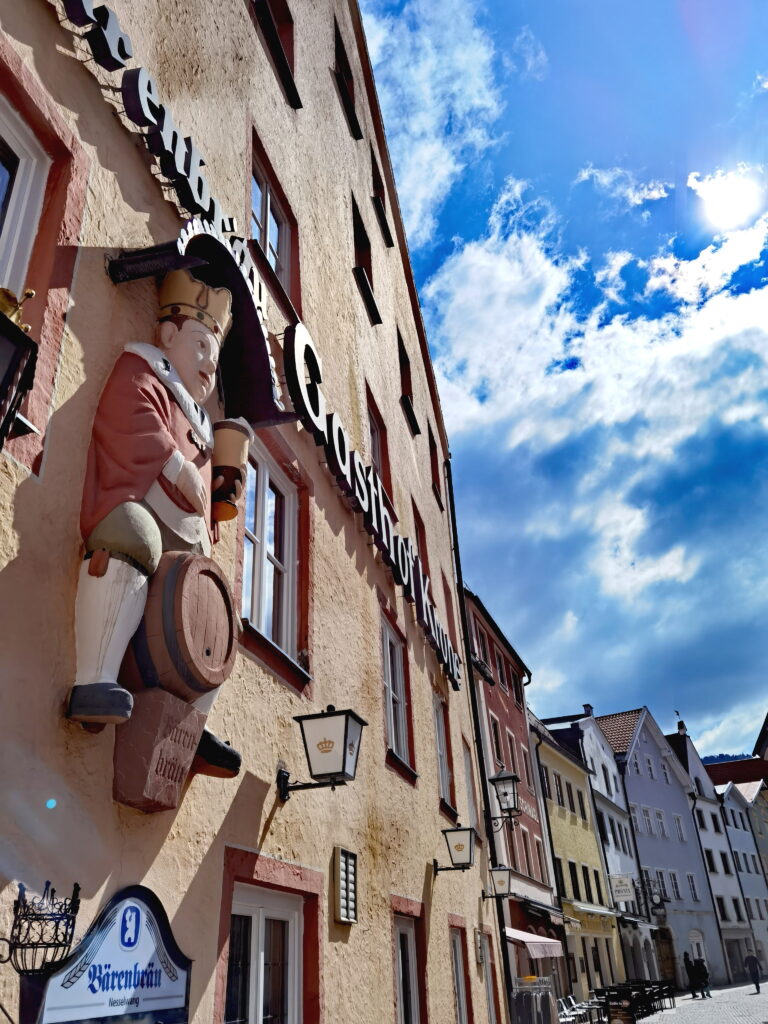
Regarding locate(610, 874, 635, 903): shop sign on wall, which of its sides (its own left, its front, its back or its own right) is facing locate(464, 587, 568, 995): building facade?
front

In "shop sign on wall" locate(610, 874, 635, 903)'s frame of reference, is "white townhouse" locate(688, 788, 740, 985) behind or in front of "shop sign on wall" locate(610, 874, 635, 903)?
behind

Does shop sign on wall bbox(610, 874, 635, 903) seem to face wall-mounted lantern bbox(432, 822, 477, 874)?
yes

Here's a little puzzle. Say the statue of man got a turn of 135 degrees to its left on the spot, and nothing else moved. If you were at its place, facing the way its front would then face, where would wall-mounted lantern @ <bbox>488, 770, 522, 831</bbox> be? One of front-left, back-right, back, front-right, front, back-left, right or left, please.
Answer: front-right

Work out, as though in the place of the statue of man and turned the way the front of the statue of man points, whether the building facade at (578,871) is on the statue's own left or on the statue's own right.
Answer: on the statue's own left

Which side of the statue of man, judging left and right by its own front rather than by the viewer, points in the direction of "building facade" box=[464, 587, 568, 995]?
left

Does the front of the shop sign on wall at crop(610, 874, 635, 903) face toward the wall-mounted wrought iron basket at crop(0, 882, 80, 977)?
yes

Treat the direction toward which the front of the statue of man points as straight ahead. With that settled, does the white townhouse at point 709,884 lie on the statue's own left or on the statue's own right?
on the statue's own left

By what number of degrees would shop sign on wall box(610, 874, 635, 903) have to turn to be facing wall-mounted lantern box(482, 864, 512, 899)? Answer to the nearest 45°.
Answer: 0° — it already faces it

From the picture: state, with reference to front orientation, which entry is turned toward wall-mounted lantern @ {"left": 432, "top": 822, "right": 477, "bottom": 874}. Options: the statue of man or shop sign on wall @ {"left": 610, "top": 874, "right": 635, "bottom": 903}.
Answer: the shop sign on wall

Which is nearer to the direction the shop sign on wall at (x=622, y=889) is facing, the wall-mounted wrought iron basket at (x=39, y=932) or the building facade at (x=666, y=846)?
the wall-mounted wrought iron basket

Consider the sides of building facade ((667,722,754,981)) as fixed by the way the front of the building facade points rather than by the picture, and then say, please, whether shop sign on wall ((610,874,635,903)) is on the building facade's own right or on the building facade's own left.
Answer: on the building facade's own right
